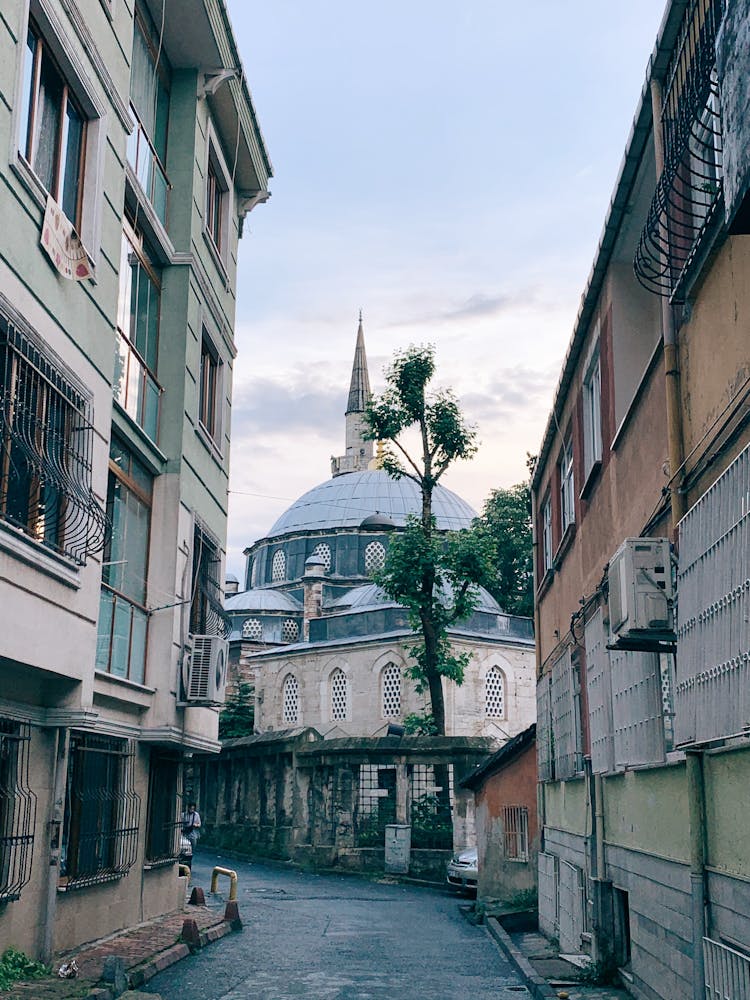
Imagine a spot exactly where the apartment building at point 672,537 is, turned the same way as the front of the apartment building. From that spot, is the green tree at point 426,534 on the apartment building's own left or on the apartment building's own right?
on the apartment building's own right

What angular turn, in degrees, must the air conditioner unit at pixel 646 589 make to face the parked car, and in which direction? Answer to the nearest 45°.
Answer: approximately 90° to its right

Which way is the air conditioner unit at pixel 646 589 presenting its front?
to the viewer's left

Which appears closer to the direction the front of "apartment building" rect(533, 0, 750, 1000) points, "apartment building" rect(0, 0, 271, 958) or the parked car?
the apartment building

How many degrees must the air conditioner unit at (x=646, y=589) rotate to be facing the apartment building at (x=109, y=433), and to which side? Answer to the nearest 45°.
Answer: approximately 45° to its right

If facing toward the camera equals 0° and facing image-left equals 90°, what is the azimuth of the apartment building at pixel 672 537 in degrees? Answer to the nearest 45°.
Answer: approximately 90°

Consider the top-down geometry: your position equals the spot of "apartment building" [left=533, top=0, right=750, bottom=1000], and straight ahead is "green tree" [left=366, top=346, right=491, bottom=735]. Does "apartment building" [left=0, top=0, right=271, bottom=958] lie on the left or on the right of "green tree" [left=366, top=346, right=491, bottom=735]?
left

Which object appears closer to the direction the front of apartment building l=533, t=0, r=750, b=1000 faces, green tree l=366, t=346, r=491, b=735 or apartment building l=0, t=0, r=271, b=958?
the apartment building

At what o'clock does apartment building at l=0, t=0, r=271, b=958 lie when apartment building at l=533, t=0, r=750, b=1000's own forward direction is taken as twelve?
apartment building at l=0, t=0, r=271, b=958 is roughly at 1 o'clock from apartment building at l=533, t=0, r=750, b=1000.

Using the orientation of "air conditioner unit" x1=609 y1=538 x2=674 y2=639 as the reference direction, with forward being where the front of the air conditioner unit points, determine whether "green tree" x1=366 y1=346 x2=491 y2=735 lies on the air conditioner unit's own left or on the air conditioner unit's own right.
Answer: on the air conditioner unit's own right

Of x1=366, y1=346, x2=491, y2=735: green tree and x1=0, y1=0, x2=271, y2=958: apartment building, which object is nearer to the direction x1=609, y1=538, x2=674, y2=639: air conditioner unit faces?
the apartment building

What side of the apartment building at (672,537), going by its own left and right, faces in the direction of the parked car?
right
